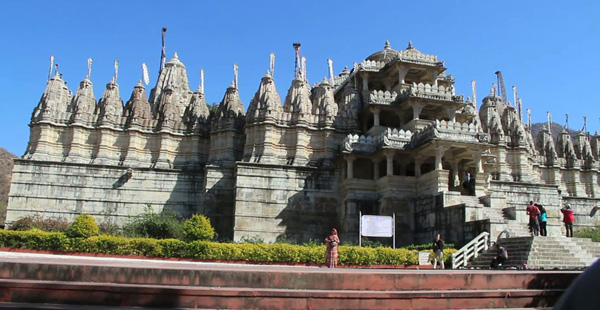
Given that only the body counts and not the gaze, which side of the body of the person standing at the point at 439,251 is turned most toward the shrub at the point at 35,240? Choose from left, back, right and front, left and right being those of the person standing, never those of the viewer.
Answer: right

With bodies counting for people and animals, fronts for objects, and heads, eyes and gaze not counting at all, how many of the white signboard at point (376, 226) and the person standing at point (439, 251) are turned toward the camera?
2

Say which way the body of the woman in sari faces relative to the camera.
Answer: toward the camera

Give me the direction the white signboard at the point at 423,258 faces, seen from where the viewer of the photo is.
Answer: facing the viewer

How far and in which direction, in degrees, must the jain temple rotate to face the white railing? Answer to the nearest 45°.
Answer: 0° — it already faces it

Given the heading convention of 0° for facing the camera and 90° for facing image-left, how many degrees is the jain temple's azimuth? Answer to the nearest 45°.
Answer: approximately 315°

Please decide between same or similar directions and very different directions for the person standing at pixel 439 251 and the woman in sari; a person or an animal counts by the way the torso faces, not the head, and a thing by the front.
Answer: same or similar directions

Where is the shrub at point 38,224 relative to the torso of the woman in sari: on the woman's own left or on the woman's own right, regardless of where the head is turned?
on the woman's own right

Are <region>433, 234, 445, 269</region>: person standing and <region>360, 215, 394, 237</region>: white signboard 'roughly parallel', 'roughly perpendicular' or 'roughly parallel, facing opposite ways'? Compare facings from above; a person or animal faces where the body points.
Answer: roughly parallel
